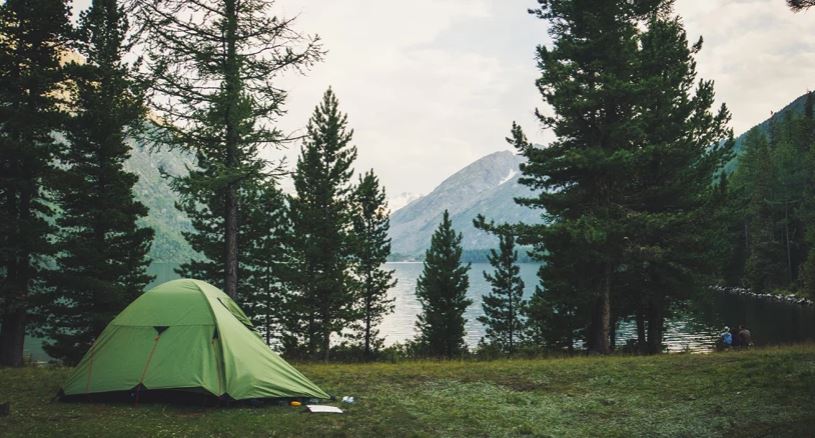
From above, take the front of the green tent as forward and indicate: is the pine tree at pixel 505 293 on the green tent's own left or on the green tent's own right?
on the green tent's own left

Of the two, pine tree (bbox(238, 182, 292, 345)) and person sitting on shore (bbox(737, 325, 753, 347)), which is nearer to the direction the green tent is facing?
the person sitting on shore

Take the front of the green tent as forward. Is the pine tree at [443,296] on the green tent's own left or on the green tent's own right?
on the green tent's own left
